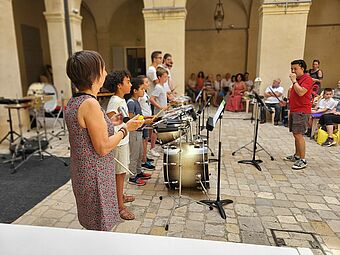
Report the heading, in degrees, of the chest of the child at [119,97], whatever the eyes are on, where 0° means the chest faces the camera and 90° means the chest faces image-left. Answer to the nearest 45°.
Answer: approximately 270°

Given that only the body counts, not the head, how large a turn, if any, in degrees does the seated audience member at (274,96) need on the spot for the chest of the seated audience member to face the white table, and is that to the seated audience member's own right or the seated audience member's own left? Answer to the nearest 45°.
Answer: approximately 45° to the seated audience member's own left

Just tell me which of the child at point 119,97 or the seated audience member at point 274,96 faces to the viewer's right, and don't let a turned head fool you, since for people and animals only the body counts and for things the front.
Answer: the child

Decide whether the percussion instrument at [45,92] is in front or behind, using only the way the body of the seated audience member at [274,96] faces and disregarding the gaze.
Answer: in front

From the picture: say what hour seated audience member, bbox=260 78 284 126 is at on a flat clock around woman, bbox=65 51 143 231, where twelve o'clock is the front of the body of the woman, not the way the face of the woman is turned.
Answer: The seated audience member is roughly at 12 o'clock from the woman.

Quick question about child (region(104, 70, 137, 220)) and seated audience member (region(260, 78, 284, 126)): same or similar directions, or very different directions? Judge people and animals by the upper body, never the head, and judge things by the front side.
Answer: very different directions

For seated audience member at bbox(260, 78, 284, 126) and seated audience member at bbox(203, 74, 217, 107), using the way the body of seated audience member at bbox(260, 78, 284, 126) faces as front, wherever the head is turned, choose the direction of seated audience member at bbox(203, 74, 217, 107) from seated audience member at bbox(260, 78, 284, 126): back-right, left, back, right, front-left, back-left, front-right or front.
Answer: right

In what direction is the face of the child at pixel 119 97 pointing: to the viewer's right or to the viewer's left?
to the viewer's right

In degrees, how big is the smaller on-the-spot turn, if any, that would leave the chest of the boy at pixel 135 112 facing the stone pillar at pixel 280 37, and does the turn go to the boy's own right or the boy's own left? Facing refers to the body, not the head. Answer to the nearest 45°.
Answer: approximately 45° to the boy's own left

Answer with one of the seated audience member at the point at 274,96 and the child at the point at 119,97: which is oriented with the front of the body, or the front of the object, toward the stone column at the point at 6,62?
the seated audience member

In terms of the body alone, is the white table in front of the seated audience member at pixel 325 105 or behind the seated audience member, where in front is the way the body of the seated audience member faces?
in front

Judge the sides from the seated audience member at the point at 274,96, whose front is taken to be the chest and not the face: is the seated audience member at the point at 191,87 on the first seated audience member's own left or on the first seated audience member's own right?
on the first seated audience member's own right

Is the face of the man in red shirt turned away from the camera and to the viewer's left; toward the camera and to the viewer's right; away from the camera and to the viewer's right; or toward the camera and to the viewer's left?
toward the camera and to the viewer's left
